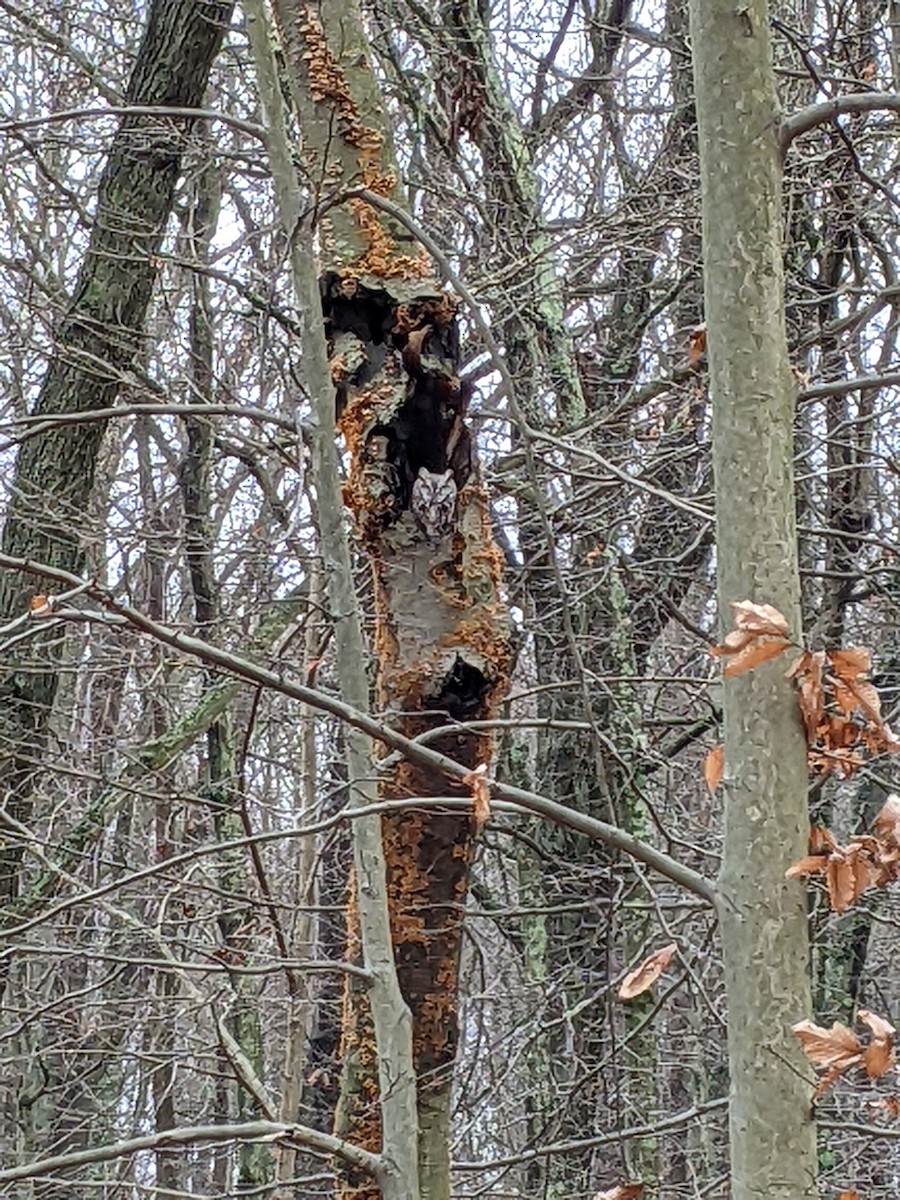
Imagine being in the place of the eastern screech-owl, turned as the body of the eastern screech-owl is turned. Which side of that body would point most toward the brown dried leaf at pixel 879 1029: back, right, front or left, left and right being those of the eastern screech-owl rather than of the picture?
front

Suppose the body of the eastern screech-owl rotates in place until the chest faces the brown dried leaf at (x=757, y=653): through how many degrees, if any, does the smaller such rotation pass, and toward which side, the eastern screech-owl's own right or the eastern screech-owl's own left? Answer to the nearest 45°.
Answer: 0° — it already faces it

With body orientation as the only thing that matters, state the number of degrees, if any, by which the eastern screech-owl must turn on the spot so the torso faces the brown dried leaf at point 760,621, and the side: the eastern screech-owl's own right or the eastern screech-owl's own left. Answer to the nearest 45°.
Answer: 0° — it already faces it

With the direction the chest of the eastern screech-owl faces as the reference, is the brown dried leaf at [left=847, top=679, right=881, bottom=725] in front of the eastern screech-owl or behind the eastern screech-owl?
in front

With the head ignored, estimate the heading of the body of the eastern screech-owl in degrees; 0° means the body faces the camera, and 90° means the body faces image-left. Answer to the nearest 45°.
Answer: approximately 0°

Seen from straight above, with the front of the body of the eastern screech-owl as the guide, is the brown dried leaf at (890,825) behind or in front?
in front

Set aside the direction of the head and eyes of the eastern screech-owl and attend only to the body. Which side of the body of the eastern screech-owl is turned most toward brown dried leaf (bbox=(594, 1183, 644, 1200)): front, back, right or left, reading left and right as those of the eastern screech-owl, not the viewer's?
front

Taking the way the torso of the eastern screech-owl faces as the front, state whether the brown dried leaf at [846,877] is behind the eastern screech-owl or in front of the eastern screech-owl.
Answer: in front
